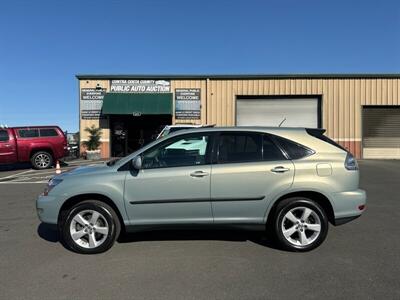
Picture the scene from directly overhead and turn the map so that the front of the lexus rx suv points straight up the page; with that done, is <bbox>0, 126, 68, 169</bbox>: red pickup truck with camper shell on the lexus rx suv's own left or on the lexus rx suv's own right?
on the lexus rx suv's own right

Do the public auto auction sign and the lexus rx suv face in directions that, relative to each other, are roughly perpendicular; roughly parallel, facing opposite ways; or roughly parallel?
roughly perpendicular

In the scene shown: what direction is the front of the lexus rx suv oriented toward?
to the viewer's left

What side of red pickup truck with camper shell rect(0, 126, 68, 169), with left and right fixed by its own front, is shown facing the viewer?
left

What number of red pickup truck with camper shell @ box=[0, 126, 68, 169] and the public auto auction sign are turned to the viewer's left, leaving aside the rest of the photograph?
1

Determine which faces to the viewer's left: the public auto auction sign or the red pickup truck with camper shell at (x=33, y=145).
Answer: the red pickup truck with camper shell

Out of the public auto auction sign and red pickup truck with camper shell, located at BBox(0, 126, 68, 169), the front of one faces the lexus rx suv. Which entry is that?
the public auto auction sign

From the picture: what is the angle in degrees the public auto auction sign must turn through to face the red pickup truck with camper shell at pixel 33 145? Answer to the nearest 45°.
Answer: approximately 45° to its right

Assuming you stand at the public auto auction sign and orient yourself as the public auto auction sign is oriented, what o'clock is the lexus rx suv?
The lexus rx suv is roughly at 12 o'clock from the public auto auction sign.
